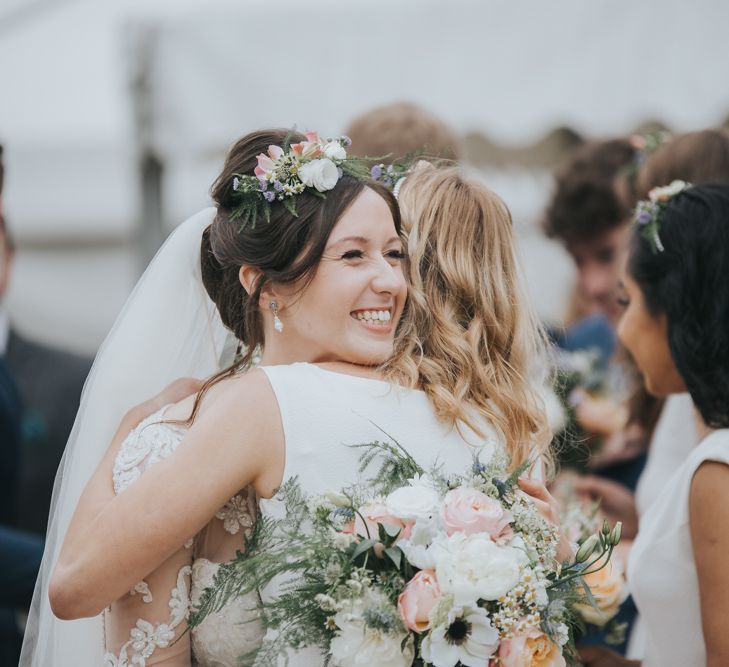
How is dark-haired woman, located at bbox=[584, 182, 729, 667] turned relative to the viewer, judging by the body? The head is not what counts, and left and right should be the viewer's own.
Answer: facing to the left of the viewer

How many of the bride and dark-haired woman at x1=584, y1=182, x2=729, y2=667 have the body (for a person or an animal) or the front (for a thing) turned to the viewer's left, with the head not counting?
1

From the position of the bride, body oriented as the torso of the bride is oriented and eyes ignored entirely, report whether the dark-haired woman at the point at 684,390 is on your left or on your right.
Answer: on your left

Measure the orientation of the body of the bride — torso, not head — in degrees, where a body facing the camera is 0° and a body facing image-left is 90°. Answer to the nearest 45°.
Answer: approximately 315°

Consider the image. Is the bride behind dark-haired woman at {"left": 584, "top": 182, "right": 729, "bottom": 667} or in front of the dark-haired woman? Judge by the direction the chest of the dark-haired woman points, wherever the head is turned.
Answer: in front

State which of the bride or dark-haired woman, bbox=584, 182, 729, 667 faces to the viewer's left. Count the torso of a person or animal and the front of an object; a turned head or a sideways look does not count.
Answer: the dark-haired woman
